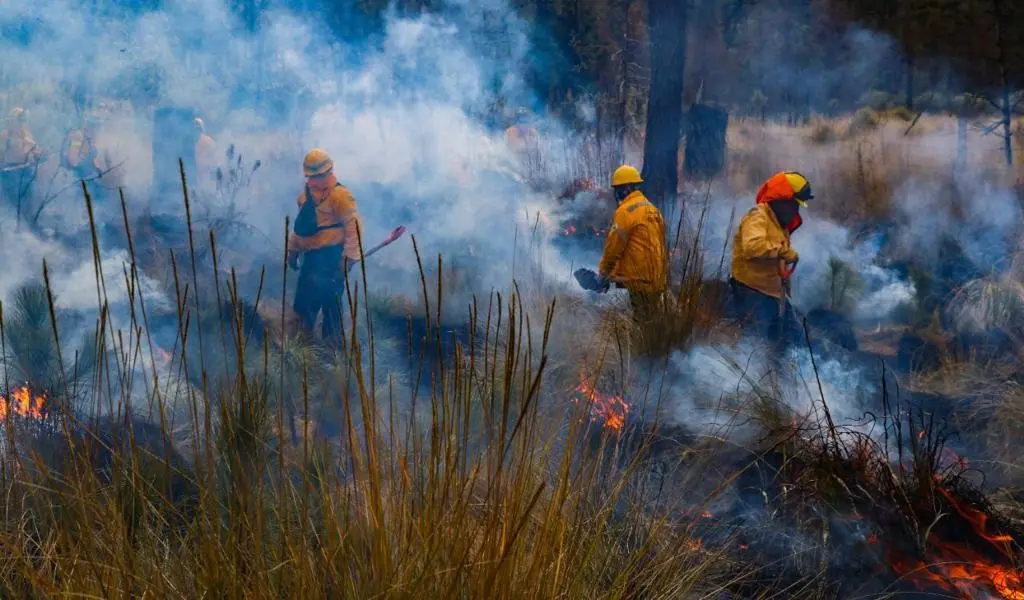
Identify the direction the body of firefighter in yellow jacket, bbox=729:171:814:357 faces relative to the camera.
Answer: to the viewer's right

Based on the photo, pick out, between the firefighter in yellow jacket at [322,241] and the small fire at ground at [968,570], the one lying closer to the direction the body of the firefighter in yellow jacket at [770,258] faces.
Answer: the small fire at ground

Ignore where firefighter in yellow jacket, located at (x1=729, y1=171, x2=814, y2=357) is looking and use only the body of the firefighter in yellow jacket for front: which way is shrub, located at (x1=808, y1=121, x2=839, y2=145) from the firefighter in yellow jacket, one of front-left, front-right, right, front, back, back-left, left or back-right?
left

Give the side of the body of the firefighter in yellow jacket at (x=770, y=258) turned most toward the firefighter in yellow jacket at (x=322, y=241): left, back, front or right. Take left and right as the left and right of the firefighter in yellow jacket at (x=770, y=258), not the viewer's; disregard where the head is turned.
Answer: back

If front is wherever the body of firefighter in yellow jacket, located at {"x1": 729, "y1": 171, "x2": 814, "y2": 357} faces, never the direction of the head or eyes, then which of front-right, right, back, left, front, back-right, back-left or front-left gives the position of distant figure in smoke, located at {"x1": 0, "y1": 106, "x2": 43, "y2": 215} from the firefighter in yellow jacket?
back

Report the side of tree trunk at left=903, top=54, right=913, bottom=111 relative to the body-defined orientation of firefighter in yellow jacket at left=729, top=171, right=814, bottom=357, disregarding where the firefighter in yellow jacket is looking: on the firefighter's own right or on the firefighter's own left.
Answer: on the firefighter's own left
